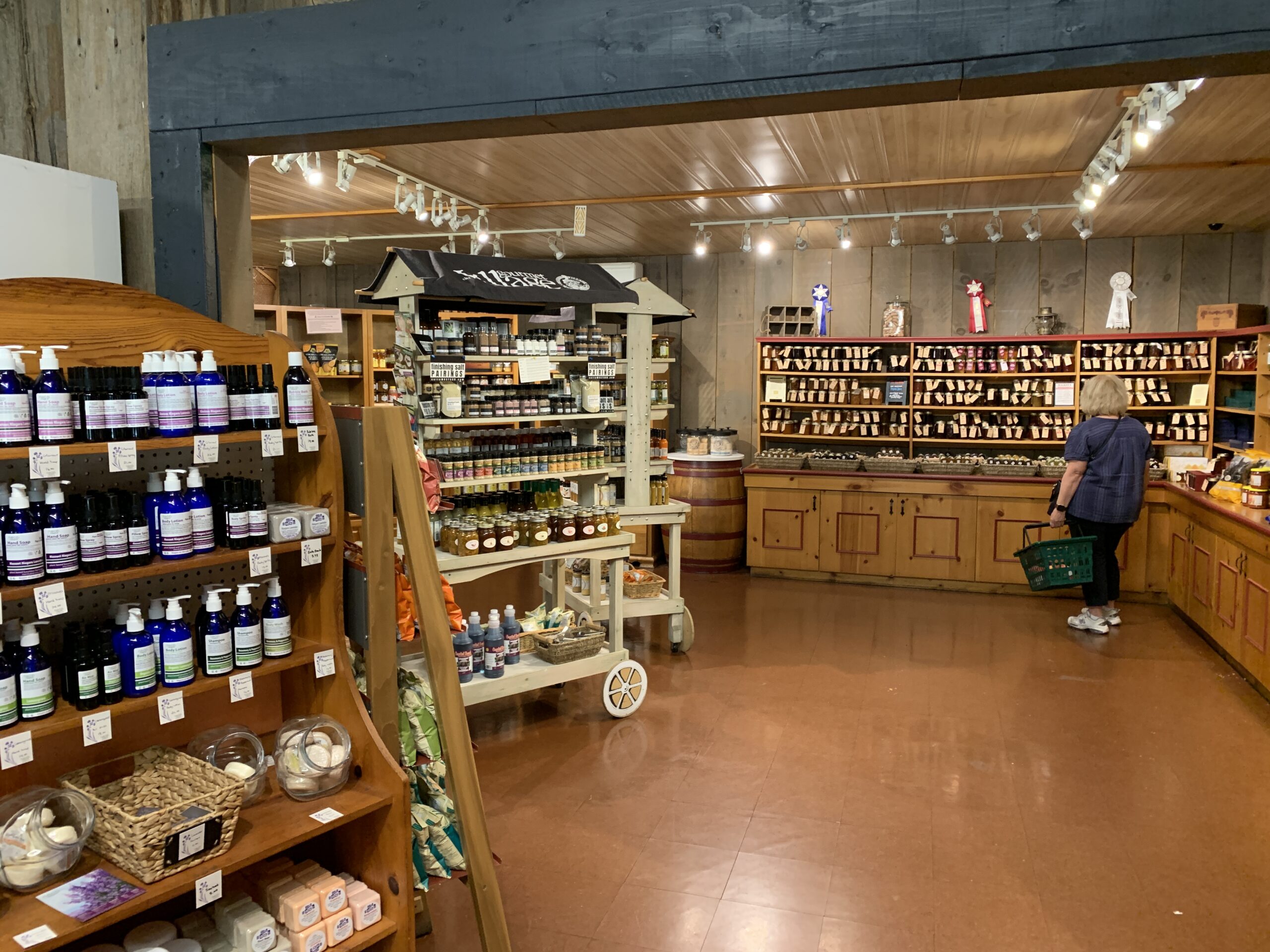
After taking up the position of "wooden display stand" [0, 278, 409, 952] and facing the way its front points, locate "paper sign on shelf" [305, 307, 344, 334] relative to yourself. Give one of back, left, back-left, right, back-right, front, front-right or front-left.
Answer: back-left

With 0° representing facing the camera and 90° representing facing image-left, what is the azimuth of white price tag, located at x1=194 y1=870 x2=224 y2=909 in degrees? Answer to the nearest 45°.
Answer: approximately 315°

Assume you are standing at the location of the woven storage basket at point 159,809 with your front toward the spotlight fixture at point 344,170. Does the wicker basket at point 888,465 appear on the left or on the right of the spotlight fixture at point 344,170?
right

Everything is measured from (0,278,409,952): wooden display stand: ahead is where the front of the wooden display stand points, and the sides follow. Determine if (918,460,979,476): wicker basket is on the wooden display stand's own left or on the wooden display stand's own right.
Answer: on the wooden display stand's own left

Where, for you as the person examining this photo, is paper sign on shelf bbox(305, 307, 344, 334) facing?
facing the viewer

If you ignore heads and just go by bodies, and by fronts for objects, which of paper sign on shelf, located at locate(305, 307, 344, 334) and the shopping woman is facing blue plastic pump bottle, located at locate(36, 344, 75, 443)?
the paper sign on shelf

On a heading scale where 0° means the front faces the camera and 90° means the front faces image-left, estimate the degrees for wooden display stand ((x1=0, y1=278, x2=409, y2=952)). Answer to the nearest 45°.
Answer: approximately 315°

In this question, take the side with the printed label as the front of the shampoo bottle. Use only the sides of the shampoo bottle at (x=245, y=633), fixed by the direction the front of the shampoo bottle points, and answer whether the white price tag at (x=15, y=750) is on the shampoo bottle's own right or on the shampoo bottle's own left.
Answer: on the shampoo bottle's own right

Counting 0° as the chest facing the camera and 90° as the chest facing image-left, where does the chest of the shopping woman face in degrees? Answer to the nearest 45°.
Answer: approximately 135°

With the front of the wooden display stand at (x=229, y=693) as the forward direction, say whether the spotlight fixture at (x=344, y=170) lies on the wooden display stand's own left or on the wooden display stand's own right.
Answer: on the wooden display stand's own left

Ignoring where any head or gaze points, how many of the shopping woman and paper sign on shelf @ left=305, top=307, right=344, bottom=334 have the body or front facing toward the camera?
1

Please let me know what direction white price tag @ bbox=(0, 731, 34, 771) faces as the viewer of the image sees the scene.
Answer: facing the viewer and to the right of the viewer
